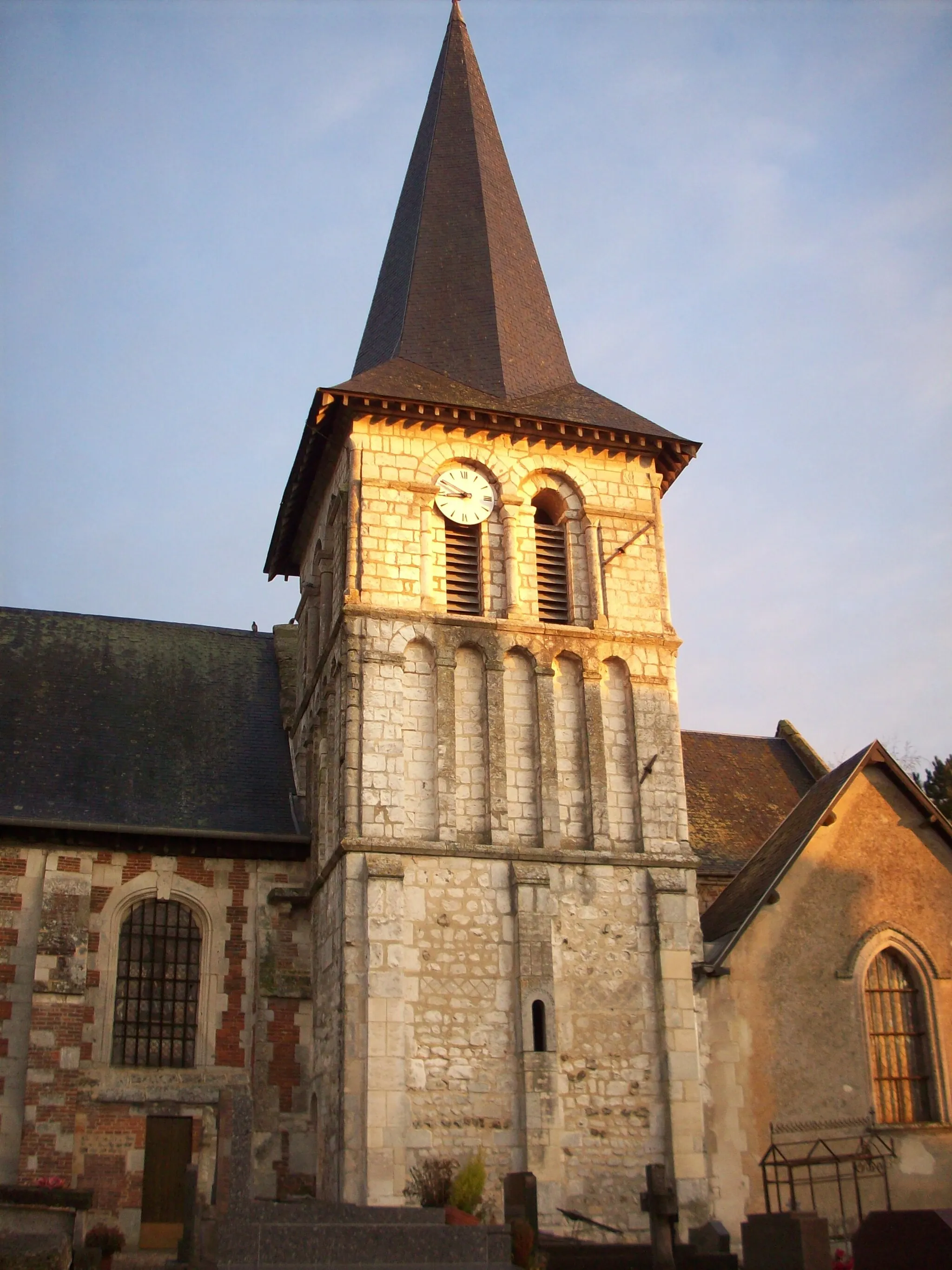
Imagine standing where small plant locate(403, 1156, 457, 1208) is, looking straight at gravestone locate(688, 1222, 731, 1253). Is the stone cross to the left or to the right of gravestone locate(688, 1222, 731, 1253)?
right

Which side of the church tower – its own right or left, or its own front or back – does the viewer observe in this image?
front
